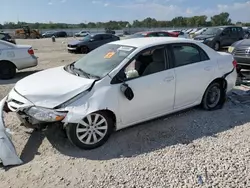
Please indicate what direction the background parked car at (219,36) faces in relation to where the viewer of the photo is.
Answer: facing the viewer and to the left of the viewer

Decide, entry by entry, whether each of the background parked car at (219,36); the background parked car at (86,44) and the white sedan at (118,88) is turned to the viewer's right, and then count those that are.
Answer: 0

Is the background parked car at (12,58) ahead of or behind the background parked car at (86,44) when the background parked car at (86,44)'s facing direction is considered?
ahead

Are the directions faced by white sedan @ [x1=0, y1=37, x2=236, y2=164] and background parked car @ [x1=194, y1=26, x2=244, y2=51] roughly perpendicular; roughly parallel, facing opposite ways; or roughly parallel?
roughly parallel

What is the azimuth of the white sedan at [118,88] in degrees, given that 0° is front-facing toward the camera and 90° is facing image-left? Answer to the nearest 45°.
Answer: approximately 45°

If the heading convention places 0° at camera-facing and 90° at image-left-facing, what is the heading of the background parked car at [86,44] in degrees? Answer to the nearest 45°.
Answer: approximately 45°

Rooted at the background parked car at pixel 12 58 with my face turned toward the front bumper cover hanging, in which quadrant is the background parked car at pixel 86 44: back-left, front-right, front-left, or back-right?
back-left

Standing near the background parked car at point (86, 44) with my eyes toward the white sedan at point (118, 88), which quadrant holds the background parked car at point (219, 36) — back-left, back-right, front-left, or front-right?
front-left

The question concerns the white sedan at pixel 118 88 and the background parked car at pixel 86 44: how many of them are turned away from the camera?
0

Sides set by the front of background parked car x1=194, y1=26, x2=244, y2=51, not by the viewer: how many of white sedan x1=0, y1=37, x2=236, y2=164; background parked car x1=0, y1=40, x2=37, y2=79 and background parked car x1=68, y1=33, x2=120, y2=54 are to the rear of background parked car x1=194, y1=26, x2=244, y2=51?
0

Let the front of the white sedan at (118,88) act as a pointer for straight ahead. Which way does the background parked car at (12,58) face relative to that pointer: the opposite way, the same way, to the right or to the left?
the same way

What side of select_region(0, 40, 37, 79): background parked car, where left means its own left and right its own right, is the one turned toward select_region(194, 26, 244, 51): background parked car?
back

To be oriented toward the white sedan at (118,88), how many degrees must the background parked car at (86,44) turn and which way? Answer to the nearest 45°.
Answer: approximately 45° to its left

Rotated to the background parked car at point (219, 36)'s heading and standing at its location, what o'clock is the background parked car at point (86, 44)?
the background parked car at point (86, 44) is roughly at 1 o'clock from the background parked car at point (219, 36).

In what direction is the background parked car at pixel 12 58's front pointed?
to the viewer's left

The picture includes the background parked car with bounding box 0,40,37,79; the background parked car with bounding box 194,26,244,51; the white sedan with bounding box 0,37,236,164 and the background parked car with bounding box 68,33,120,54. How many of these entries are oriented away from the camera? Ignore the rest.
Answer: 0

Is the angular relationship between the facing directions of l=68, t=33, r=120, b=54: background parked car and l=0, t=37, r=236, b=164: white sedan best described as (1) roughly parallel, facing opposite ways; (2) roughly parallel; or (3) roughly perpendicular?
roughly parallel
